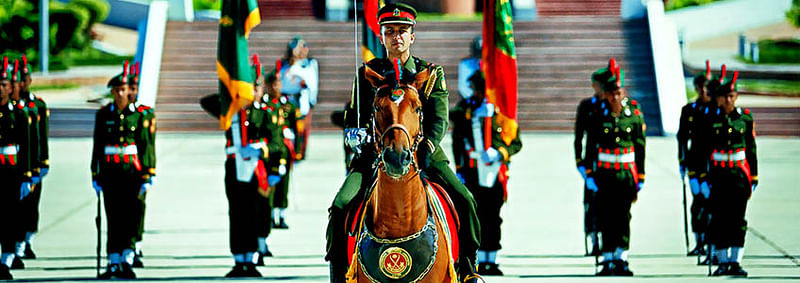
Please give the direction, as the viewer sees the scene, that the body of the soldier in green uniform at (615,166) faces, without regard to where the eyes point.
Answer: toward the camera

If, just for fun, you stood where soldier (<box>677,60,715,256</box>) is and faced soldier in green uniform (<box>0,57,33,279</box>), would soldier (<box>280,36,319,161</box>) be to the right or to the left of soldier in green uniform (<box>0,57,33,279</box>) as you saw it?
right

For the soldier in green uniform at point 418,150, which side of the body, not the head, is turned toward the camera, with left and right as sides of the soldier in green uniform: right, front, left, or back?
front

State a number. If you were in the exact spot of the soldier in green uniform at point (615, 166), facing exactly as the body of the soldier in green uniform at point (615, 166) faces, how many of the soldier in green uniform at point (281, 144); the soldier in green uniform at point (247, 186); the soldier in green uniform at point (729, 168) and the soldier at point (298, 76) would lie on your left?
1

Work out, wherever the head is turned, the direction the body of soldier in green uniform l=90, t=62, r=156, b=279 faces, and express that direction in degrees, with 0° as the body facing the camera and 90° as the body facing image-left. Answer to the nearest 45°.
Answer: approximately 0°

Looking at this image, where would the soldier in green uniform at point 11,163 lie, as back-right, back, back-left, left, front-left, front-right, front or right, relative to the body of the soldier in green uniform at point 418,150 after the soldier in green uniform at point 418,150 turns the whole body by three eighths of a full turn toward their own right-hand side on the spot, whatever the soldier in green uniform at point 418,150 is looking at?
front

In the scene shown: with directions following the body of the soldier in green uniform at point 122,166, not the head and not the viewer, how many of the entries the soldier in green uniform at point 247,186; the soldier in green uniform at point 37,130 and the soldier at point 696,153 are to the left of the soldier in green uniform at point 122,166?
2

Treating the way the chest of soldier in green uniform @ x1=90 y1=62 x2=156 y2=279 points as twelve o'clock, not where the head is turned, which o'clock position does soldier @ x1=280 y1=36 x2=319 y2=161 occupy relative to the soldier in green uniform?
The soldier is roughly at 7 o'clock from the soldier in green uniform.

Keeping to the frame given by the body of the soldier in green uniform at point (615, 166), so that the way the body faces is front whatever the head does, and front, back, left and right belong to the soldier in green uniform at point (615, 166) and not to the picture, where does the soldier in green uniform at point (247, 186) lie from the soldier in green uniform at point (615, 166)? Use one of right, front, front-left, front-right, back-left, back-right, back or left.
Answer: right

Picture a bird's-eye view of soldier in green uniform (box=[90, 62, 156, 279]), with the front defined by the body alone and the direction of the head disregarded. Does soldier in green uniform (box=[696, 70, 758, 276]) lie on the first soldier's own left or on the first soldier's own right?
on the first soldier's own left

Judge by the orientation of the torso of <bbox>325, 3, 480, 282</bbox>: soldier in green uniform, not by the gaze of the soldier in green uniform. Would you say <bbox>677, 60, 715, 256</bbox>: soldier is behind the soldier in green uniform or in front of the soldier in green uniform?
behind

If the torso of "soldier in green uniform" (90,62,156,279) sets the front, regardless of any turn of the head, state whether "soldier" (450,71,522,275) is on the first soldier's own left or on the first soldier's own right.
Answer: on the first soldier's own left
